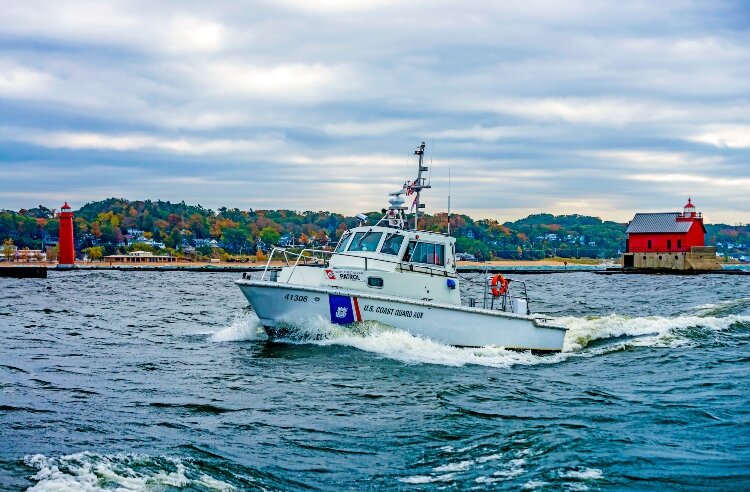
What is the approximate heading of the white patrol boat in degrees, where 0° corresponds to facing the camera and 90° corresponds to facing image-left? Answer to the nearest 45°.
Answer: approximately 45°
